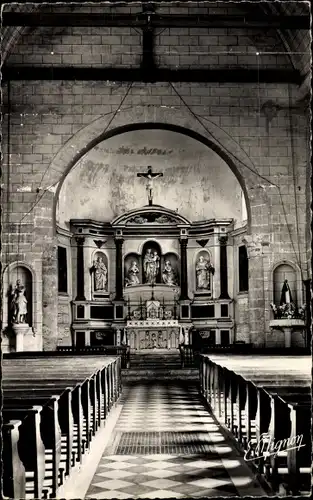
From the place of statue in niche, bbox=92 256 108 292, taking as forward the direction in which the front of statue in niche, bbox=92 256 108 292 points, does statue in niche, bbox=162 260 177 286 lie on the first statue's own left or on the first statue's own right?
on the first statue's own left

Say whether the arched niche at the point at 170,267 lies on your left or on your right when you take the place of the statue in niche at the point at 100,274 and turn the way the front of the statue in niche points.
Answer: on your left

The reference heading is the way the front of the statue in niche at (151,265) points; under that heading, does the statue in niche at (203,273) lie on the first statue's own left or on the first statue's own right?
on the first statue's own left

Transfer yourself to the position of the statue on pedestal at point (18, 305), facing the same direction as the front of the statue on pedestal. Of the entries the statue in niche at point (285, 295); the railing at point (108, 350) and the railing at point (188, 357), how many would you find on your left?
3

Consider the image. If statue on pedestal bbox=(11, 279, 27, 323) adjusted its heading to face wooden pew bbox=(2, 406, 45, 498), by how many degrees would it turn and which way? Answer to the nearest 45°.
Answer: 0° — it already faces it

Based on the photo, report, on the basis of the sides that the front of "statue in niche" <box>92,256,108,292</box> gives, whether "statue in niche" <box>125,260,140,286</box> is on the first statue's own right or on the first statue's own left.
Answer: on the first statue's own left

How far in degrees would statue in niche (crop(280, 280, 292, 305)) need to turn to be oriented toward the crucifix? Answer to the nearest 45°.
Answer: approximately 135° to its right

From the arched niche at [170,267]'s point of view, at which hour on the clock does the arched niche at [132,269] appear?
the arched niche at [132,269] is roughly at 3 o'clock from the arched niche at [170,267].
